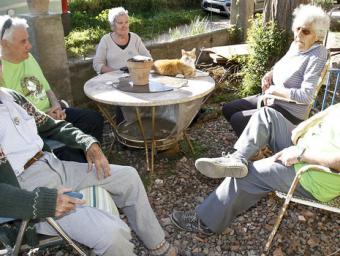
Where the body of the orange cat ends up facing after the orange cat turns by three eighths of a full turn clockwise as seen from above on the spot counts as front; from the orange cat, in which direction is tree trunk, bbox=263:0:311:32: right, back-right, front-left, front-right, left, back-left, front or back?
back

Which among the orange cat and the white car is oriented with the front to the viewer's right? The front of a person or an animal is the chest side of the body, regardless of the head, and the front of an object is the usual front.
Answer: the orange cat

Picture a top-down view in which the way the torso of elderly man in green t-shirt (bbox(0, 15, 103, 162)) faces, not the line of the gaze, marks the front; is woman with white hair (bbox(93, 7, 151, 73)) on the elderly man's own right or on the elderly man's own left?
on the elderly man's own left

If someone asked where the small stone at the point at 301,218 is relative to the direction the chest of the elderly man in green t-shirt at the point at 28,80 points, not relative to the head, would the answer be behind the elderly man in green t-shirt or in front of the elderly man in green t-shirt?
in front

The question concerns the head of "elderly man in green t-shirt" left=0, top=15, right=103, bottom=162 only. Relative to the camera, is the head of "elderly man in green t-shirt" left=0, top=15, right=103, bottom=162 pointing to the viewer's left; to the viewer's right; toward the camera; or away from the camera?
to the viewer's right

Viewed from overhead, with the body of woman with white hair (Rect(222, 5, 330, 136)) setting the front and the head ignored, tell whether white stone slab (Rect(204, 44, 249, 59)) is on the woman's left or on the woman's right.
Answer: on the woman's right

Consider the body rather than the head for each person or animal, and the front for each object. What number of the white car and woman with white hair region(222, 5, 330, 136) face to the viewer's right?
0

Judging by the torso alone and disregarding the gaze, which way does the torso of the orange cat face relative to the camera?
to the viewer's right

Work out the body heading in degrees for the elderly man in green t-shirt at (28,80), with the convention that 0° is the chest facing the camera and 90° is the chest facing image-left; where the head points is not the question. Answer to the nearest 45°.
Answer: approximately 315°
